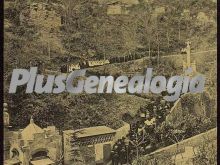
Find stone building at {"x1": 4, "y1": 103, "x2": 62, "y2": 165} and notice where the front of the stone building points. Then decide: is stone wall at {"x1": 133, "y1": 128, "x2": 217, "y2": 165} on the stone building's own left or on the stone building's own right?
on the stone building's own left

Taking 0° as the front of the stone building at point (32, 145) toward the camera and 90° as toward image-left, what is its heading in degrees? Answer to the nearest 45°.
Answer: approximately 0°
